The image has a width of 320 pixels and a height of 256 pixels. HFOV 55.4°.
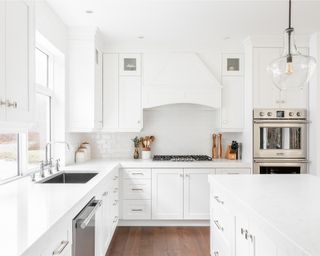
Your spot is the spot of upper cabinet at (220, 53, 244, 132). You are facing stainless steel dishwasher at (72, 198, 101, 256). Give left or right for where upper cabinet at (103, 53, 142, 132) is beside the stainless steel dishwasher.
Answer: right

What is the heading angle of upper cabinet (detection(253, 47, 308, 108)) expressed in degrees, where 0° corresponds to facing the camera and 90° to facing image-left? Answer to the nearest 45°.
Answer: approximately 0°

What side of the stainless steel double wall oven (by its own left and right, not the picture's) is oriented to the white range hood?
right

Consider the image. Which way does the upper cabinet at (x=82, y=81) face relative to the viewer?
to the viewer's right

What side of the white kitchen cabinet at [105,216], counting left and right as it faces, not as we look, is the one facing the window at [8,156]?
back

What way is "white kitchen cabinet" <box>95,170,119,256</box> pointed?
to the viewer's right

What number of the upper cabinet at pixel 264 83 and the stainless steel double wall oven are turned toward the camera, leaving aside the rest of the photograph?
2
